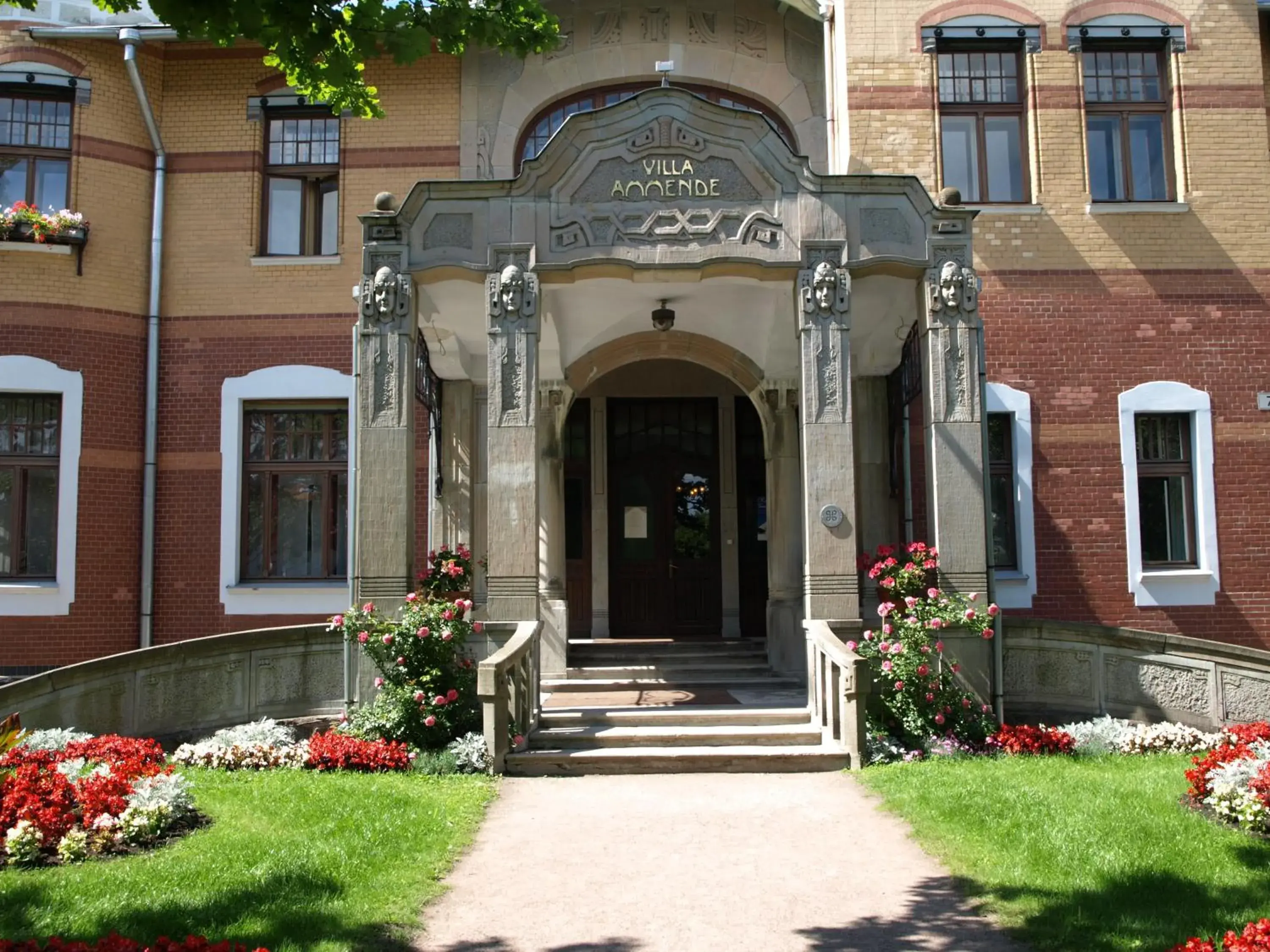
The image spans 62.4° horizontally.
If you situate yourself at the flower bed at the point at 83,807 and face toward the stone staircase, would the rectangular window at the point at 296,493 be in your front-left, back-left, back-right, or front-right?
front-left

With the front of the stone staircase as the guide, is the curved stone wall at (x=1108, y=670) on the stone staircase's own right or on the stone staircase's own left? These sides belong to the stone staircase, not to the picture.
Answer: on the stone staircase's own left

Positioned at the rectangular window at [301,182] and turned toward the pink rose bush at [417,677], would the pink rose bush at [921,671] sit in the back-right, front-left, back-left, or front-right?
front-left

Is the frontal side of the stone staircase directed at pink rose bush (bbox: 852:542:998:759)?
no

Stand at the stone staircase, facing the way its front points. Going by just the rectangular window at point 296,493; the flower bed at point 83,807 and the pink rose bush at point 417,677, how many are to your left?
0

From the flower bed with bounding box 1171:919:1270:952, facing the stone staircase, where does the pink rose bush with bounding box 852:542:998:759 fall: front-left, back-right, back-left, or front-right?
front-right

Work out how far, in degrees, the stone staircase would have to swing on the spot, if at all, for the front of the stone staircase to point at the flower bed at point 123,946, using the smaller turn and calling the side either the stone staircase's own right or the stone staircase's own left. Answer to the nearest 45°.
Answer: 0° — it already faces it

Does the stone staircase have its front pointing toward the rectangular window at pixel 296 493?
no

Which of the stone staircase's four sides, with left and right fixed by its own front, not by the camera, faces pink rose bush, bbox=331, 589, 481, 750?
right

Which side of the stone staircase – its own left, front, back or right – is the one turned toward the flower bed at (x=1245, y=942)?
front

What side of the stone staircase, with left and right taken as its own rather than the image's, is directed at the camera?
front

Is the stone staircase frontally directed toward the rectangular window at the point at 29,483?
no

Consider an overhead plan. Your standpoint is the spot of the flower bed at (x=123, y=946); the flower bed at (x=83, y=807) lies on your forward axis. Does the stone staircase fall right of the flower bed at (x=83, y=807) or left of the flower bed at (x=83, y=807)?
right

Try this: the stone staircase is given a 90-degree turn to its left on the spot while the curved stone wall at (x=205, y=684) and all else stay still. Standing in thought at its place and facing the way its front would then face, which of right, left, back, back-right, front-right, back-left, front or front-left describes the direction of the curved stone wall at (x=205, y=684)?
back
